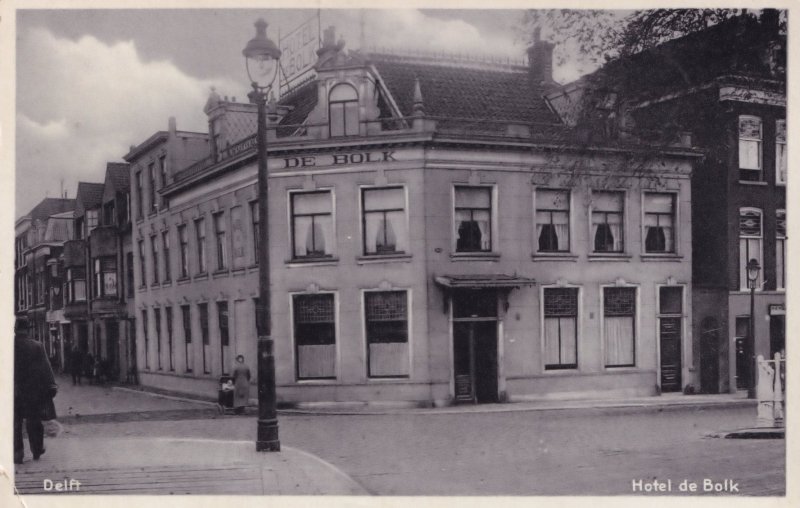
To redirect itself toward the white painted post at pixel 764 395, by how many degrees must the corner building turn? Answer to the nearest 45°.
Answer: approximately 45° to its left

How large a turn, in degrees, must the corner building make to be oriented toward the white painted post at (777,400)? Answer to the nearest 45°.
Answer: approximately 45° to its left

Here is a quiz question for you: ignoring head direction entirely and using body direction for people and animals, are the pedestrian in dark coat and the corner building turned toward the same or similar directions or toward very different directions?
very different directions

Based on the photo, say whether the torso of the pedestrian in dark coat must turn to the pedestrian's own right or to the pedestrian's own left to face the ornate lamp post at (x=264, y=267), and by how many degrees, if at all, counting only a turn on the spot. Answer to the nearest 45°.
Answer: approximately 90° to the pedestrian's own right

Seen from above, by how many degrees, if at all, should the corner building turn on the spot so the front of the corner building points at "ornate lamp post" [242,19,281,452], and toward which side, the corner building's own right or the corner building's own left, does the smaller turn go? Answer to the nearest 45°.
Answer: approximately 45° to the corner building's own right
